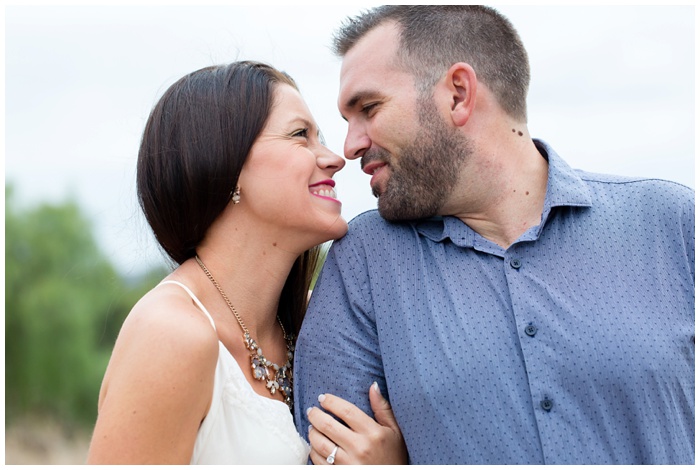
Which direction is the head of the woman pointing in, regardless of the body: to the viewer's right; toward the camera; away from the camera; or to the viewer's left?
to the viewer's right

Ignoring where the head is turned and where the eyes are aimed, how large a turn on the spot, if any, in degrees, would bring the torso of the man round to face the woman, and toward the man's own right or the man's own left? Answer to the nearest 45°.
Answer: approximately 90° to the man's own right

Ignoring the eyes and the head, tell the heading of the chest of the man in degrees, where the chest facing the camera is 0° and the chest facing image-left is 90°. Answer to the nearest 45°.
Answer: approximately 0°
